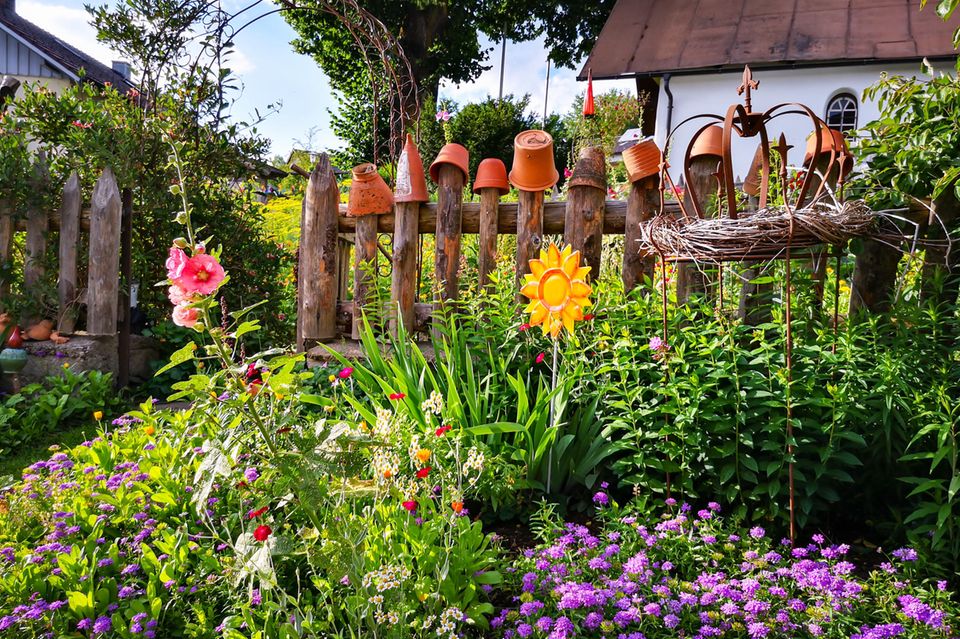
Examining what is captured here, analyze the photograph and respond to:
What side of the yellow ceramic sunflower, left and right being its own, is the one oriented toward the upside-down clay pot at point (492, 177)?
back

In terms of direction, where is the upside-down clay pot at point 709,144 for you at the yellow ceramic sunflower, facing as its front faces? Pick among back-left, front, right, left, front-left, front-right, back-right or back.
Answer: back-left

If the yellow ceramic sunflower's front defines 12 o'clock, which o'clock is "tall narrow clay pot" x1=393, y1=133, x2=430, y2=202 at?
The tall narrow clay pot is roughly at 5 o'clock from the yellow ceramic sunflower.

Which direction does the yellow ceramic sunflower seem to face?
toward the camera

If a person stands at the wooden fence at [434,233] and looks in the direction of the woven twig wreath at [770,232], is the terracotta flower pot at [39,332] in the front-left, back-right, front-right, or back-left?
back-right

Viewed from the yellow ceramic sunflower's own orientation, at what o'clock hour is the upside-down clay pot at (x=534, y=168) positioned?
The upside-down clay pot is roughly at 6 o'clock from the yellow ceramic sunflower.

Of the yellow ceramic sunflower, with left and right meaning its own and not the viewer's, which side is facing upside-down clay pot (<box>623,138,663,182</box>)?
back

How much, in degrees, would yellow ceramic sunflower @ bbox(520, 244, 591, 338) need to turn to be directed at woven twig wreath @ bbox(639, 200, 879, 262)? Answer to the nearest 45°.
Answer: approximately 90° to its left

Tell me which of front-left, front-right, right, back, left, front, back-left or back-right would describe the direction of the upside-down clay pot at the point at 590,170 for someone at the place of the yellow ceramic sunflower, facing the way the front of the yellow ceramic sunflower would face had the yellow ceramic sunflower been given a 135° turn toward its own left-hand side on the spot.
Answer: front-left

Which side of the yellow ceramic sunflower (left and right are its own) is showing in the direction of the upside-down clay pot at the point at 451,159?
back

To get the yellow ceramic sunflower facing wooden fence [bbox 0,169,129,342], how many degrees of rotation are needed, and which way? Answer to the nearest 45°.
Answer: approximately 135° to its right

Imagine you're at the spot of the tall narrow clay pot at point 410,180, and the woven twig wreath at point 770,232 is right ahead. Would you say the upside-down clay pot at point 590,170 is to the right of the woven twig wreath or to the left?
left

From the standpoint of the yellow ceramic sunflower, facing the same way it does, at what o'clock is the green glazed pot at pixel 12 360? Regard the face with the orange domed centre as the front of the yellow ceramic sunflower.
The green glazed pot is roughly at 4 o'clock from the yellow ceramic sunflower.

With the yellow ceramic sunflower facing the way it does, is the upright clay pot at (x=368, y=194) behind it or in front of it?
behind
